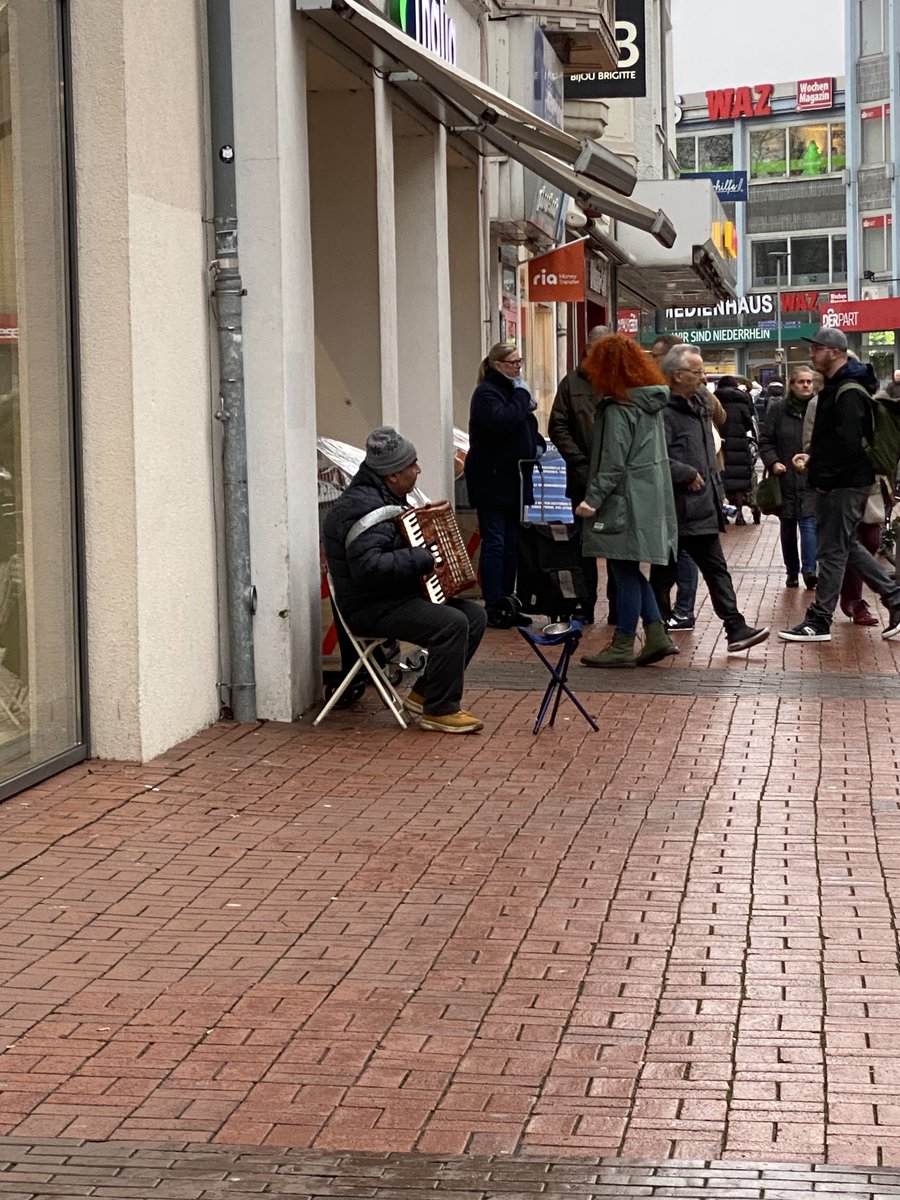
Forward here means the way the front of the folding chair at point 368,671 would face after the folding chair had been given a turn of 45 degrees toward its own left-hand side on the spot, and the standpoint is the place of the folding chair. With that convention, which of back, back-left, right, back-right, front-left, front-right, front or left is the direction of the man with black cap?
front

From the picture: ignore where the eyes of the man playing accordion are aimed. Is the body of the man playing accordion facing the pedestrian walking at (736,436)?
no

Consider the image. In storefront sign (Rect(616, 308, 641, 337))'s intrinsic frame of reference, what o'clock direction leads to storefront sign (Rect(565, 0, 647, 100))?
storefront sign (Rect(565, 0, 647, 100)) is roughly at 12 o'clock from storefront sign (Rect(616, 308, 641, 337)).

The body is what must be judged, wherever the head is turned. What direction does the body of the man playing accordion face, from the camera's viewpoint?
to the viewer's right

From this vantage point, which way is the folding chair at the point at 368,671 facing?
to the viewer's right

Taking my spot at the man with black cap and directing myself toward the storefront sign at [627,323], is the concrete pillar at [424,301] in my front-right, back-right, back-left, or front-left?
front-left

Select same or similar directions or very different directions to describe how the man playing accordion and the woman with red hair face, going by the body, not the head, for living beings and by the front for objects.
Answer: very different directions

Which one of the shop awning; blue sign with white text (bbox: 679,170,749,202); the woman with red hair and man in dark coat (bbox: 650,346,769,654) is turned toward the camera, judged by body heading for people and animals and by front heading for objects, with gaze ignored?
the blue sign with white text

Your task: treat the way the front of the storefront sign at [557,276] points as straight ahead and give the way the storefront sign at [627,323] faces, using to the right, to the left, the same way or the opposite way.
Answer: the same way

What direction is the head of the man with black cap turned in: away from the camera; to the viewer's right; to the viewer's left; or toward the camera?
to the viewer's left

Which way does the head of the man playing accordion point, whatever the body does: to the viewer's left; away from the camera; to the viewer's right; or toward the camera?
to the viewer's right

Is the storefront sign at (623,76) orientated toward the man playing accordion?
yes

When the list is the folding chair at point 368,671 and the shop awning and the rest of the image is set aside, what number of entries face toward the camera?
0

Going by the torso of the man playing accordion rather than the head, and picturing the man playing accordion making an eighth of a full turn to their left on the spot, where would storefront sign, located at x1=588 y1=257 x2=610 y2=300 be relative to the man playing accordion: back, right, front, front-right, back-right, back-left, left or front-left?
front-left

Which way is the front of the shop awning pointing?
to the viewer's right

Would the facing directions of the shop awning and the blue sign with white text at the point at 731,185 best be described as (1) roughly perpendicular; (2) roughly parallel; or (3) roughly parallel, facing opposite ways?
roughly perpendicular
